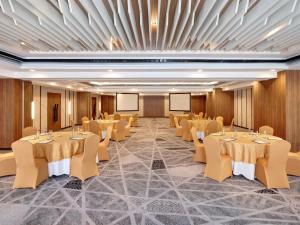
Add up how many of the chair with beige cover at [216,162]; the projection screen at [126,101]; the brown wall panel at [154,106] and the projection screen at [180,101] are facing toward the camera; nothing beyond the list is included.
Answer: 3

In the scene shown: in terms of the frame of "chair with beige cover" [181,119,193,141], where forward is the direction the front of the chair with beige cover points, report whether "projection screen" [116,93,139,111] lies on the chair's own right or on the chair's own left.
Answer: on the chair's own left

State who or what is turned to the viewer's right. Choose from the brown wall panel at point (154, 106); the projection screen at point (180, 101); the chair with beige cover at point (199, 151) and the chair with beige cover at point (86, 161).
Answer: the chair with beige cover at point (199, 151)

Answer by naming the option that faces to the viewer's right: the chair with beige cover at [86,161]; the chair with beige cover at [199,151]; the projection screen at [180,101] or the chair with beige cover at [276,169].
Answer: the chair with beige cover at [199,151]

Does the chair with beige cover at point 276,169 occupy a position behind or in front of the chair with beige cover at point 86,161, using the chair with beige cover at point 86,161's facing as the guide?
behind

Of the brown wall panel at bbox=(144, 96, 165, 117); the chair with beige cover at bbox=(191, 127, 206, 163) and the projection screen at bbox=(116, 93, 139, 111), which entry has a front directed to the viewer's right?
the chair with beige cover

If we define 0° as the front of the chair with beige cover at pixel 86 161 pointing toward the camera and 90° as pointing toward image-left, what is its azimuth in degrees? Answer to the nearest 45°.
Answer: approximately 135°

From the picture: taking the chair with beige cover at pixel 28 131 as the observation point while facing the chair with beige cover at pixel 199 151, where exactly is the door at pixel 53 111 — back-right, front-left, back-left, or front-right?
back-left

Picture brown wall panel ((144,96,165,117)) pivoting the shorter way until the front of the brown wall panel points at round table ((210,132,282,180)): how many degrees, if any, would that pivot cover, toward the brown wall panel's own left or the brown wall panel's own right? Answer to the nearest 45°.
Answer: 0° — it already faces it

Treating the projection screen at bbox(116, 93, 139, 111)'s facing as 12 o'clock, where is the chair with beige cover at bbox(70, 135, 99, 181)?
The chair with beige cover is roughly at 12 o'clock from the projection screen.

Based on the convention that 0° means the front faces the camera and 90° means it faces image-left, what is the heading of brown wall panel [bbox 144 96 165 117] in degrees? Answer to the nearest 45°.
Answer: approximately 0°

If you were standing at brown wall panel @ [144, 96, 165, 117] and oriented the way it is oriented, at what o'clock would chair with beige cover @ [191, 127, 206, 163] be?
The chair with beige cover is roughly at 12 o'clock from the brown wall panel.

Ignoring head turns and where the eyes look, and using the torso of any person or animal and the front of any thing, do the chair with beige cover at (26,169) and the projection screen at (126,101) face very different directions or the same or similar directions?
very different directions

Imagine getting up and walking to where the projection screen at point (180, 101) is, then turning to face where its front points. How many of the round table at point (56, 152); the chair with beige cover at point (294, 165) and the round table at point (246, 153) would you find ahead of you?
3
